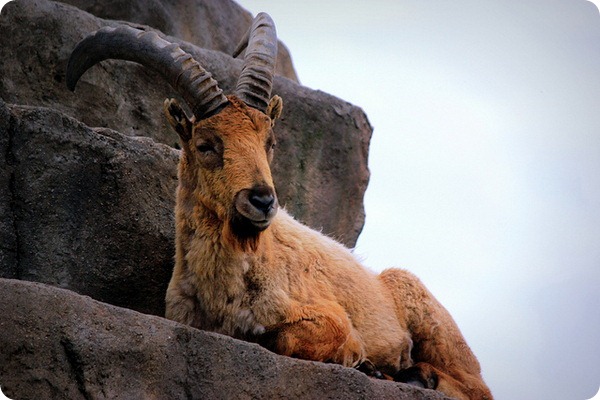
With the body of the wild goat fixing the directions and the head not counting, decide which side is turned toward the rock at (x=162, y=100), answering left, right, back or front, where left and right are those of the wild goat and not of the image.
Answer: right

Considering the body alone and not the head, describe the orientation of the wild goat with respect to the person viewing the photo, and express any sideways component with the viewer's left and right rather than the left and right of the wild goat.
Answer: facing the viewer and to the left of the viewer
